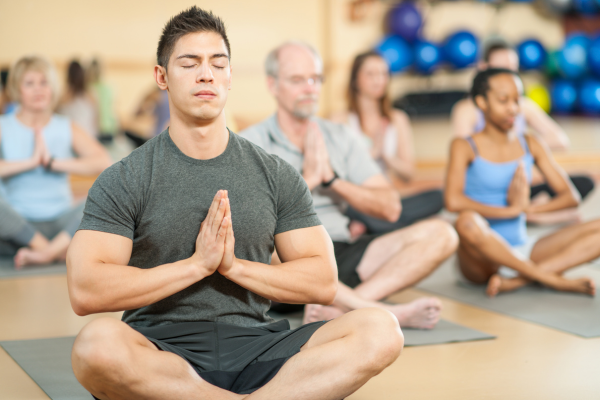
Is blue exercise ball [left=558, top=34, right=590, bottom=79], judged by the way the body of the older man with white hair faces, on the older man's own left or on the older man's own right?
on the older man's own left

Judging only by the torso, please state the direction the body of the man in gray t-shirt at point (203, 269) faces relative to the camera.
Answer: toward the camera

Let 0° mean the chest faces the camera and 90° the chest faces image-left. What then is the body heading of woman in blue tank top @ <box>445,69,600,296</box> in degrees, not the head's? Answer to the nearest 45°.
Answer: approximately 315°

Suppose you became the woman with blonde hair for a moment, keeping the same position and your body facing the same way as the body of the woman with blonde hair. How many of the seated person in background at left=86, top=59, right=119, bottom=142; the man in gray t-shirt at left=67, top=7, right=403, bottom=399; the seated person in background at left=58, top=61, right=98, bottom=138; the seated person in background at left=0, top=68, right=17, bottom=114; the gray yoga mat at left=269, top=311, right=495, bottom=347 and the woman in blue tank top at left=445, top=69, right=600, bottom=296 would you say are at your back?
3

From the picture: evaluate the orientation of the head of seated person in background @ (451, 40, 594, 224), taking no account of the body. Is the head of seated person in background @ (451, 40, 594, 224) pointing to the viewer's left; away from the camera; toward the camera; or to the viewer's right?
toward the camera

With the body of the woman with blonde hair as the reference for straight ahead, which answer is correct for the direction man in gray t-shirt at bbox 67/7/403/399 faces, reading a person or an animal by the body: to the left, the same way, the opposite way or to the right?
the same way

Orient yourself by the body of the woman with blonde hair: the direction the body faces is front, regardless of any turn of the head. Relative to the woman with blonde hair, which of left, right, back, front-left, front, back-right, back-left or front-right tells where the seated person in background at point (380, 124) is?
left

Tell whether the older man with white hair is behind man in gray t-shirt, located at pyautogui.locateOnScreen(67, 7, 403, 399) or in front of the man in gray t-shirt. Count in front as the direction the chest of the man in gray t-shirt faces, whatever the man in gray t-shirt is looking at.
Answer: behind

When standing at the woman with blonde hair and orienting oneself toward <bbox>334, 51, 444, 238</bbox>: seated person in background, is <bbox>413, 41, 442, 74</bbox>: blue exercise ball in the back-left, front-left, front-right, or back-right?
front-left

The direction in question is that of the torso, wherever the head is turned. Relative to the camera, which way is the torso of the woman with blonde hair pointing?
toward the camera

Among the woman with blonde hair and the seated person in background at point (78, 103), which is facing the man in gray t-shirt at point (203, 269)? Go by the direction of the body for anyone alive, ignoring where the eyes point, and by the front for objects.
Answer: the woman with blonde hair

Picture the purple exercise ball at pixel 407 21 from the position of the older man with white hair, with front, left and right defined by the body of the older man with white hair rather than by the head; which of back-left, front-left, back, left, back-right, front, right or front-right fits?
back-left

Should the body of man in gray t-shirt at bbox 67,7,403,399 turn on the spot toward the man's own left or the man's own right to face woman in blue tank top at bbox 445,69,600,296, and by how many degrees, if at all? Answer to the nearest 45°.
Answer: approximately 135° to the man's own left
